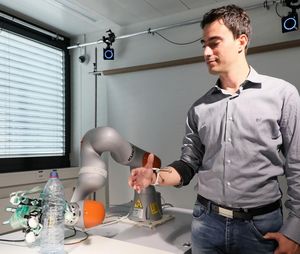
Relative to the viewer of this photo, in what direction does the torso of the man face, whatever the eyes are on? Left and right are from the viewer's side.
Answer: facing the viewer and to the left of the viewer

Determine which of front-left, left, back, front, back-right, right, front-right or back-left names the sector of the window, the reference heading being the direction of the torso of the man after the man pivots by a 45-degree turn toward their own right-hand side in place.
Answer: front-right

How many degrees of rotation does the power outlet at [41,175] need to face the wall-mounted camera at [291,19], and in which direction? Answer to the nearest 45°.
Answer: approximately 45° to its left

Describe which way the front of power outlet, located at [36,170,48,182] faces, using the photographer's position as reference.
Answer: facing the viewer

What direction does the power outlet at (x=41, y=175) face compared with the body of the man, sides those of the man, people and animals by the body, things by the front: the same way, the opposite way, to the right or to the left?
to the left

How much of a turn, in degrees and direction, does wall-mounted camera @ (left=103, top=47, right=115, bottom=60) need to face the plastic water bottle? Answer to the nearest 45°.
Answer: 0° — it already faces it

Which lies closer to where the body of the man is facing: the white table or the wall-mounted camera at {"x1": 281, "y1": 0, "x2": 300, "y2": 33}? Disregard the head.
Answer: the white table

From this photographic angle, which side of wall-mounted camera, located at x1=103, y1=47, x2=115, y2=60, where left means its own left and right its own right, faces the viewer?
front

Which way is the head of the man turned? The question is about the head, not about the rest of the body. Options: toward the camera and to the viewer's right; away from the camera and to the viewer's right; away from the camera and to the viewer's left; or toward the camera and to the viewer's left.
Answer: toward the camera and to the viewer's left
